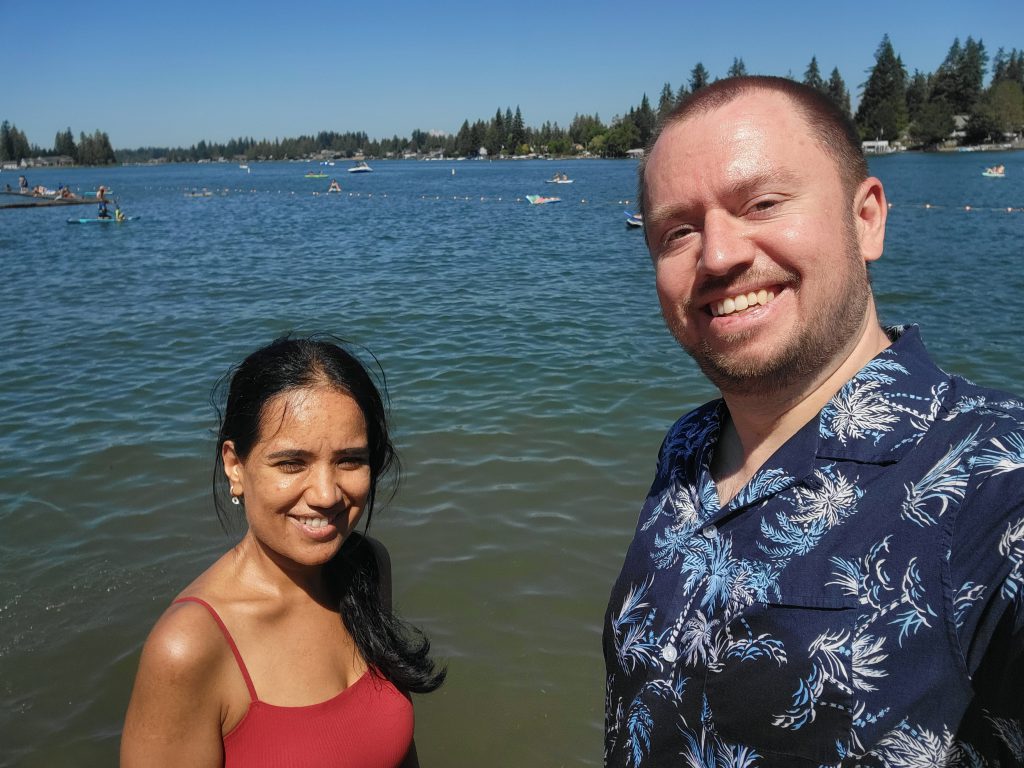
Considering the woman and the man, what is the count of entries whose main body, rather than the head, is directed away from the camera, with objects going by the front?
0

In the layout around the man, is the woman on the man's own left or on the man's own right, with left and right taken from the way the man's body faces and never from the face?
on the man's own right

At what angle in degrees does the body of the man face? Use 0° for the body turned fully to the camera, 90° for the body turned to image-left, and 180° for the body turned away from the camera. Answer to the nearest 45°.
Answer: approximately 45°

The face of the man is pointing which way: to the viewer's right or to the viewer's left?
to the viewer's left
